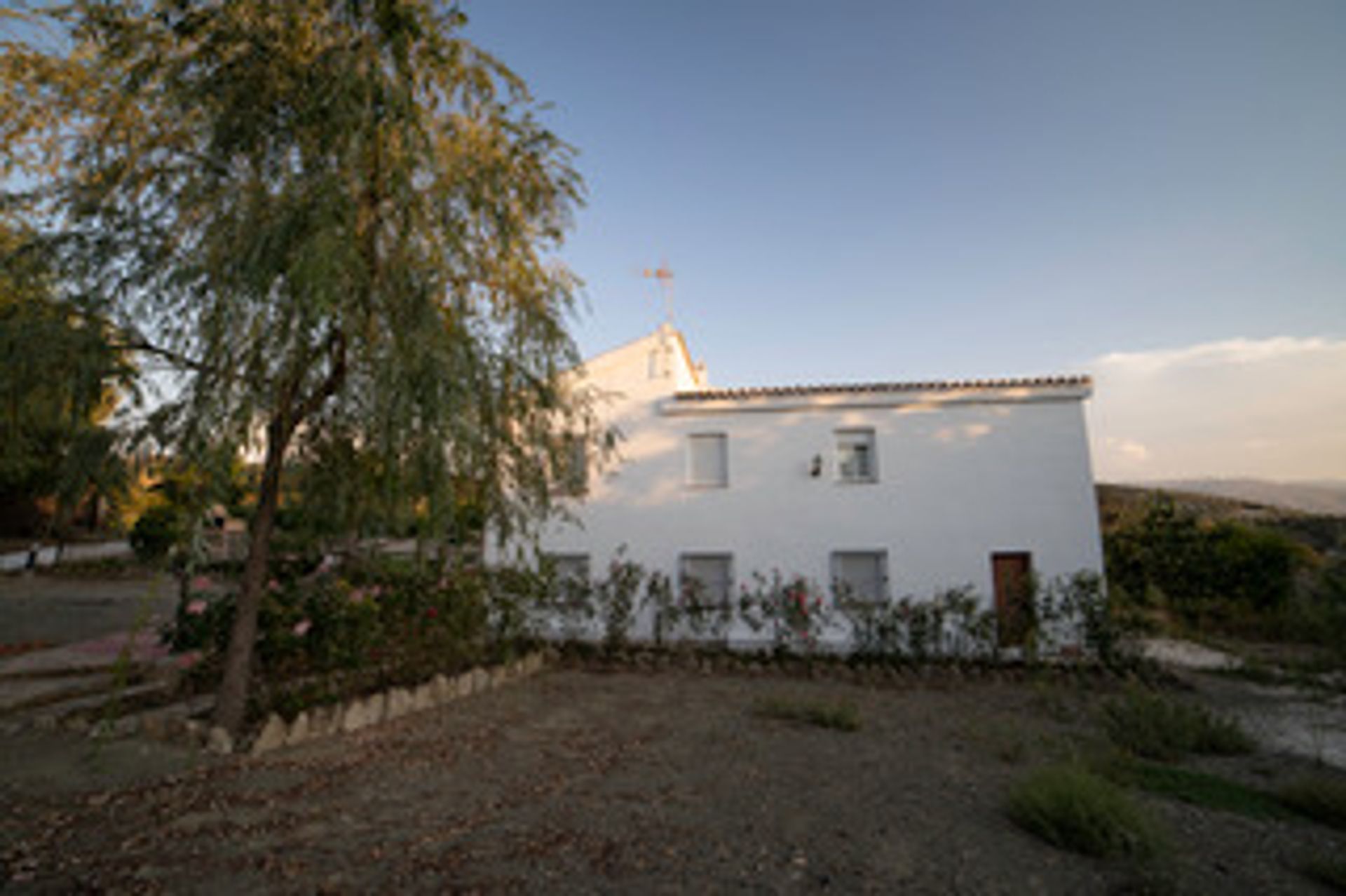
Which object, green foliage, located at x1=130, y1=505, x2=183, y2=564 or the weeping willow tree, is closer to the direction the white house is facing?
the weeping willow tree

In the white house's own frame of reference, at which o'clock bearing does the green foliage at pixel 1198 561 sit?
The green foliage is roughly at 8 o'clock from the white house.

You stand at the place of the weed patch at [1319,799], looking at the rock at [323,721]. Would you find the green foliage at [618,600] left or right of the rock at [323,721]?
right

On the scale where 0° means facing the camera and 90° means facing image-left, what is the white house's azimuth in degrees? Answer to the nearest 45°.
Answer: approximately 0°

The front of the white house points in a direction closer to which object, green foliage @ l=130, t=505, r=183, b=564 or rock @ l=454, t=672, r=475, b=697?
the rock

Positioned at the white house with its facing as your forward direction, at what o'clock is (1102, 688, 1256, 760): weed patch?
The weed patch is roughly at 11 o'clock from the white house.

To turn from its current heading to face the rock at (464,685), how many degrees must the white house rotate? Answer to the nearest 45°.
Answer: approximately 45° to its right

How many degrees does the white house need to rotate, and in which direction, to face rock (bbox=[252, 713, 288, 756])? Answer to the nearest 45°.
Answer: approximately 45° to its right

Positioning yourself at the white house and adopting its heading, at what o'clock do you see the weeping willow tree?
The weeping willow tree is roughly at 1 o'clock from the white house.
